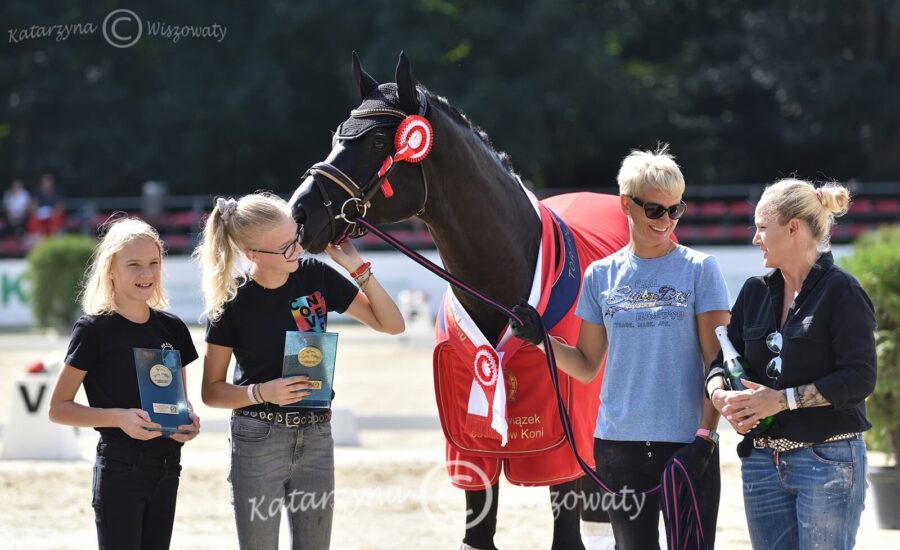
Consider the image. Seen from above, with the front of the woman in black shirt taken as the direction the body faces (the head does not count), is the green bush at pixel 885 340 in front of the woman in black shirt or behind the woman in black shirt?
behind

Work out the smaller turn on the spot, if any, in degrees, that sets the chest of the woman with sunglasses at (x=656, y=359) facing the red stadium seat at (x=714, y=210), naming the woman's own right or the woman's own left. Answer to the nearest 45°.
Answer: approximately 180°

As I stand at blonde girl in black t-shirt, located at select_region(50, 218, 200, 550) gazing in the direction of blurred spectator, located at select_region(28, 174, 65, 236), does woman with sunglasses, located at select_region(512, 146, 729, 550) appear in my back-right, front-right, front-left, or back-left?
back-right

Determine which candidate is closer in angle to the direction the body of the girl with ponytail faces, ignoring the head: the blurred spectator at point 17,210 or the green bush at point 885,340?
the green bush

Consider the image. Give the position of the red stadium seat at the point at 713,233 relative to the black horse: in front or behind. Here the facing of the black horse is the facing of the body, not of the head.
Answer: behind

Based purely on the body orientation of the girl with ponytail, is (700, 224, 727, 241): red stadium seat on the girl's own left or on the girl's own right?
on the girl's own left

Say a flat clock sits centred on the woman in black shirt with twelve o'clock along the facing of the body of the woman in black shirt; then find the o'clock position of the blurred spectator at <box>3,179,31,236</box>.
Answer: The blurred spectator is roughly at 3 o'clock from the woman in black shirt.

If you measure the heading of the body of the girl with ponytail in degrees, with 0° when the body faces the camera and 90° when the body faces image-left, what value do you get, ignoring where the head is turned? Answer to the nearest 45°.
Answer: approximately 315°
